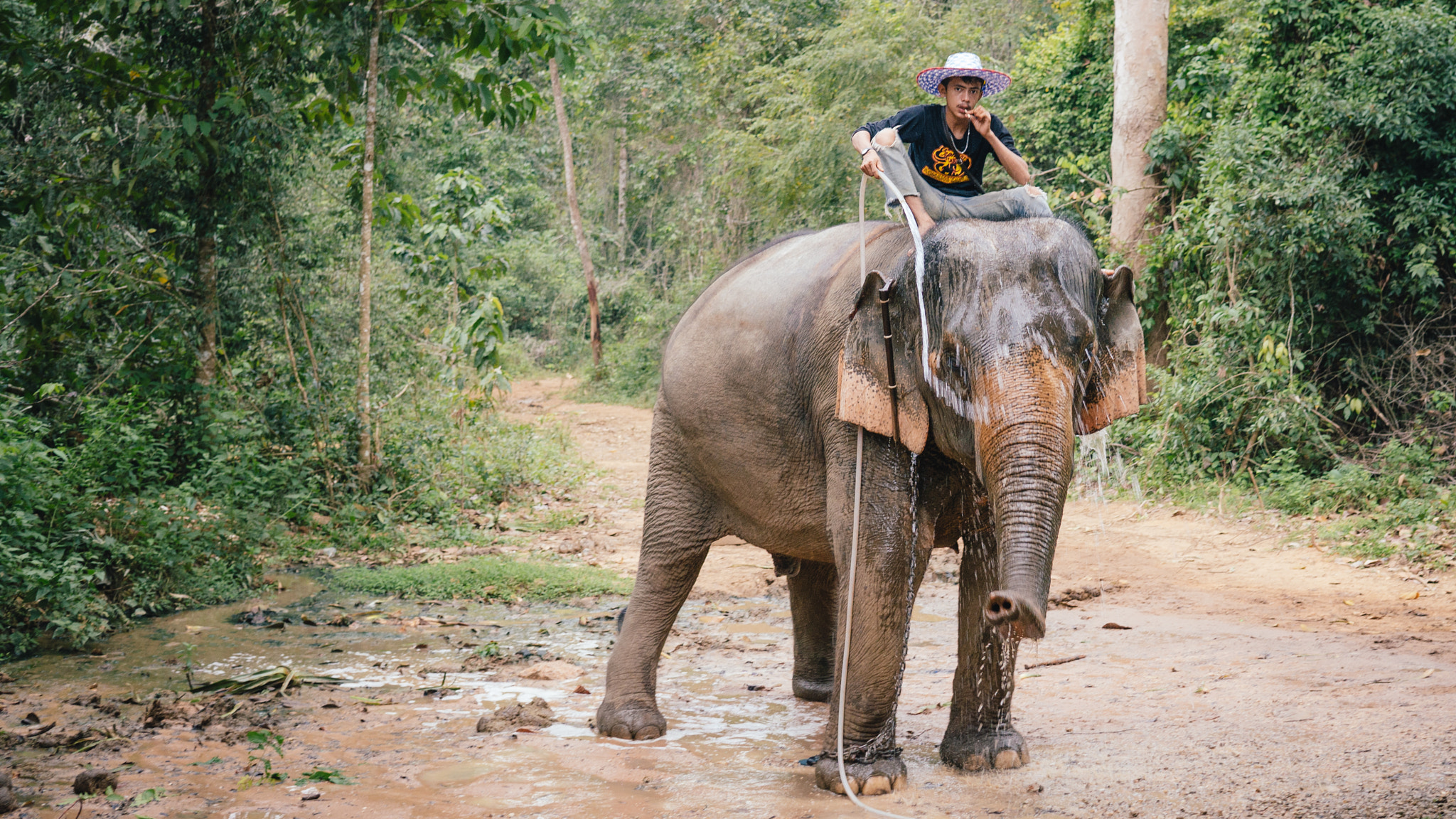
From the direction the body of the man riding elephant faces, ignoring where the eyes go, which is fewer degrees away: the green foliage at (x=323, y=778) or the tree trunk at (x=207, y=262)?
the green foliage

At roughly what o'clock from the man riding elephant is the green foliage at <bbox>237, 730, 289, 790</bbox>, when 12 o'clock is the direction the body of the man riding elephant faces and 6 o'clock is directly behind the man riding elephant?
The green foliage is roughly at 2 o'clock from the man riding elephant.

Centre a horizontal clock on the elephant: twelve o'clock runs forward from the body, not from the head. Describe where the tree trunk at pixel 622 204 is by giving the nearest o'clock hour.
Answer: The tree trunk is roughly at 7 o'clock from the elephant.

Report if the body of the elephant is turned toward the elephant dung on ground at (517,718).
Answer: no

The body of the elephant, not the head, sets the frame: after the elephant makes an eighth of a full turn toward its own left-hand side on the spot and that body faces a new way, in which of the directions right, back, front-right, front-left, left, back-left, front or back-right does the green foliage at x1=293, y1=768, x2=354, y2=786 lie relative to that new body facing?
back

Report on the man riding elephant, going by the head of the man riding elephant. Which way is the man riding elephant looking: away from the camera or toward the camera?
toward the camera

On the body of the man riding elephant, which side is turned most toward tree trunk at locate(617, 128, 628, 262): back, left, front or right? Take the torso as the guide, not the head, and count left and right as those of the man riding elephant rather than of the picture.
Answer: back

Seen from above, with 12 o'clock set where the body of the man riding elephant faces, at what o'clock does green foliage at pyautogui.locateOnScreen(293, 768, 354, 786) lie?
The green foliage is roughly at 2 o'clock from the man riding elephant.

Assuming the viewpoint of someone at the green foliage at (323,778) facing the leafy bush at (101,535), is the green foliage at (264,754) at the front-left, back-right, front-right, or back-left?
front-left

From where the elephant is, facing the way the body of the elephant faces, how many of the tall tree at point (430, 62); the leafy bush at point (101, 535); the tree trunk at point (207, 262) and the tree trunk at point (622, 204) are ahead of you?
0

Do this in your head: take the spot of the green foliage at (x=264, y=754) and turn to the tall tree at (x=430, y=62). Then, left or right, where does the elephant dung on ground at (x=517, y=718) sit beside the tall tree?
right

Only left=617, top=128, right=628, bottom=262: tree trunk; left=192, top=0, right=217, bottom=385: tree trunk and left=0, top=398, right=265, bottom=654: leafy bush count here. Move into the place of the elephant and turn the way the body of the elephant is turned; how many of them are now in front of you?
0

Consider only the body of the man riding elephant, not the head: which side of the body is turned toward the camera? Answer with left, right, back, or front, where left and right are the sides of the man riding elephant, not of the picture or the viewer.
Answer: front

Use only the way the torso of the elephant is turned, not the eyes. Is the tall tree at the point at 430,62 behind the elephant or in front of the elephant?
behind

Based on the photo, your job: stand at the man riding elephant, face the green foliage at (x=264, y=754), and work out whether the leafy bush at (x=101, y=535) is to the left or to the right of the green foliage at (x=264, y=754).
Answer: right

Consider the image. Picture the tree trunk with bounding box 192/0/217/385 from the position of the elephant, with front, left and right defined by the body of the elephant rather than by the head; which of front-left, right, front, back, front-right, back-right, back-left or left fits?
back

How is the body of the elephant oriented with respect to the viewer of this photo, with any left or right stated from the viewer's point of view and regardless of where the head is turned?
facing the viewer and to the right of the viewer
